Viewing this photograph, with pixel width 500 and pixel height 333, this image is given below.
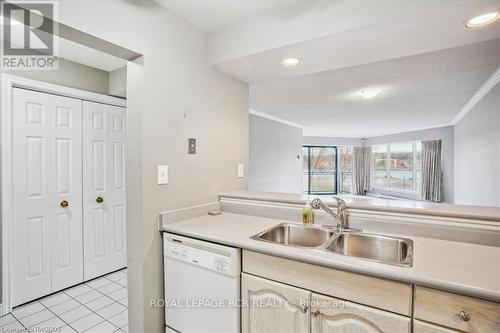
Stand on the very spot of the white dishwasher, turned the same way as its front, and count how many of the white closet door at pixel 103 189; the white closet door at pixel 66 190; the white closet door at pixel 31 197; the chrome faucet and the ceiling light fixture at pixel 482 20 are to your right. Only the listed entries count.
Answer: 3

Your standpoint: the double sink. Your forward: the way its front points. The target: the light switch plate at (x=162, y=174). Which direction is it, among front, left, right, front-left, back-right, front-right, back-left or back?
front-right

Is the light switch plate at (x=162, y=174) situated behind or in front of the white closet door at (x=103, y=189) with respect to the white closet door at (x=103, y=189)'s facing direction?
in front

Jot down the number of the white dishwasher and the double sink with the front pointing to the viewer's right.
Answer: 0

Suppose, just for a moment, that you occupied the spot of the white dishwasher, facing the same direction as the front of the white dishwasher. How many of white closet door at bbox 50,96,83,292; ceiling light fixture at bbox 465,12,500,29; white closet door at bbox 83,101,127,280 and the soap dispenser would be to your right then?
2

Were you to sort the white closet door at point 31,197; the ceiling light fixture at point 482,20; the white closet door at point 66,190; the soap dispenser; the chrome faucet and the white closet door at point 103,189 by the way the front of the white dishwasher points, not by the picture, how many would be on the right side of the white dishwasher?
3

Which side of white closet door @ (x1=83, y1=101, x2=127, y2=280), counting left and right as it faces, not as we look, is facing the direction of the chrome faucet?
front

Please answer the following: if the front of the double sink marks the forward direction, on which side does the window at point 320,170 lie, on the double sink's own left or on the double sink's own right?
on the double sink's own right

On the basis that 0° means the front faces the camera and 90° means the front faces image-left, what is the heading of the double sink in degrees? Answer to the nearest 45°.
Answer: approximately 45°

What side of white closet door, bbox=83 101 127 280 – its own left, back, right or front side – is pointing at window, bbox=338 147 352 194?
left

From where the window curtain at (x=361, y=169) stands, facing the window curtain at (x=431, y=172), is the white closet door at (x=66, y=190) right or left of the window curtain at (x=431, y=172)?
right

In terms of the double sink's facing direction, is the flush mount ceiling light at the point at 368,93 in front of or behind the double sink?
behind

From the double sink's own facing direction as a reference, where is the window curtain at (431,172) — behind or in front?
behind
